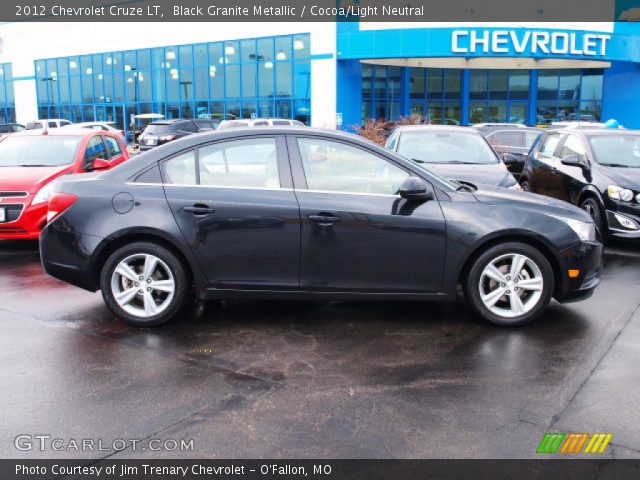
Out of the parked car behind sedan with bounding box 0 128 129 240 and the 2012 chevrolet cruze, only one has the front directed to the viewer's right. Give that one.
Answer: the 2012 chevrolet cruze

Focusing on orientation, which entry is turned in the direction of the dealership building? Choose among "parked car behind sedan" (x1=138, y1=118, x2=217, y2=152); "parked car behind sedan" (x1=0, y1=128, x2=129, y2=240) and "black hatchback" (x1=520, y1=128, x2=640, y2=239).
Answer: "parked car behind sedan" (x1=138, y1=118, x2=217, y2=152)

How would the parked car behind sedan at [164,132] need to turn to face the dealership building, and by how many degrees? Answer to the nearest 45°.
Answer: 0° — it already faces it

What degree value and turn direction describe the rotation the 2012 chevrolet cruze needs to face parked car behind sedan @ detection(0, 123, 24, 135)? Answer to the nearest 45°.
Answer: approximately 135° to its left

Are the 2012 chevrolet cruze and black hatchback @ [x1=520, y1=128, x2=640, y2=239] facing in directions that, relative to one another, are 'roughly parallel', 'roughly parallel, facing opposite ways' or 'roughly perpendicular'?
roughly perpendicular

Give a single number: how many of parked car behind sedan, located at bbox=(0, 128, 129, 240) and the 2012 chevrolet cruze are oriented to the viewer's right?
1

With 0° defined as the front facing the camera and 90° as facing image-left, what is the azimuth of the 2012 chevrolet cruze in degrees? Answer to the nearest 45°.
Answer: approximately 270°

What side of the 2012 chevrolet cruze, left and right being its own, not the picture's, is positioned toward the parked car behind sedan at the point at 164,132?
left

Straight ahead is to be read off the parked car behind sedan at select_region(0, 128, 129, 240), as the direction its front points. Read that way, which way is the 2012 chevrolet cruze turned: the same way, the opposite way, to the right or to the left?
to the left

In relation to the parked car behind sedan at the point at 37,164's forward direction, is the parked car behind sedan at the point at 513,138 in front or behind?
behind
